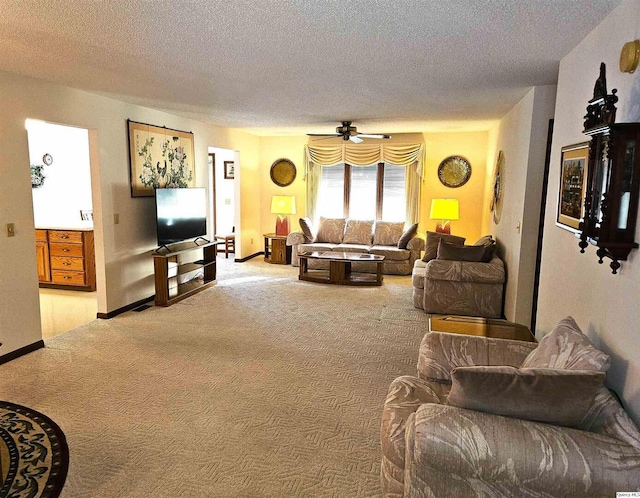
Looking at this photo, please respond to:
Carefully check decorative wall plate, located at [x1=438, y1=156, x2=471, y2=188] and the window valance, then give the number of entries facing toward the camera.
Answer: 2

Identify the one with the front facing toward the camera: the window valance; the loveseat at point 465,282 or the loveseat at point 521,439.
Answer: the window valance

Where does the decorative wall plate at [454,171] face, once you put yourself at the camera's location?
facing the viewer

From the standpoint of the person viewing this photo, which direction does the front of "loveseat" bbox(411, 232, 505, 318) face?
facing to the left of the viewer

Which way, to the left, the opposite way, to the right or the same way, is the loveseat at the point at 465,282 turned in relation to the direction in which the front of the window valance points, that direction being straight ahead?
to the right

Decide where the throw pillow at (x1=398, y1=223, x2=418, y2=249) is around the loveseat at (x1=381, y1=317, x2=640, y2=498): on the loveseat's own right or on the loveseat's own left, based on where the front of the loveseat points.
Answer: on the loveseat's own right

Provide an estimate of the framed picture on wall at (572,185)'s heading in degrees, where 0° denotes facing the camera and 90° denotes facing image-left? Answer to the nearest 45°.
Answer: approximately 45°

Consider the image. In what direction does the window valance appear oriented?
toward the camera

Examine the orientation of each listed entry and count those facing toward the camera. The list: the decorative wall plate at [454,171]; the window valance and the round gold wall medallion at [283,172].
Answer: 3

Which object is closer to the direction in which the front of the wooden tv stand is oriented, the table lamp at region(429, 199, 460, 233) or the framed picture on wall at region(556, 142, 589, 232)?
the framed picture on wall

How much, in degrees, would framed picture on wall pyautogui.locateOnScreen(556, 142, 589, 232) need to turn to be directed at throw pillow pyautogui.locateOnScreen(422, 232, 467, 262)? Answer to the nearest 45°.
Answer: approximately 90° to its right

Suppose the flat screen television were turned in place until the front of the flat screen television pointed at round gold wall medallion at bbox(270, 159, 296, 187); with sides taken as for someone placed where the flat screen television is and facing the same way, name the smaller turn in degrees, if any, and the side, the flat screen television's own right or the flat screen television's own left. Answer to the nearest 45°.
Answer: approximately 90° to the flat screen television's own left

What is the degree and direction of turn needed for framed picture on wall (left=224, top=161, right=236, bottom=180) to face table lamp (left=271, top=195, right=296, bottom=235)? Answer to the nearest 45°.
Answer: approximately 45° to its left

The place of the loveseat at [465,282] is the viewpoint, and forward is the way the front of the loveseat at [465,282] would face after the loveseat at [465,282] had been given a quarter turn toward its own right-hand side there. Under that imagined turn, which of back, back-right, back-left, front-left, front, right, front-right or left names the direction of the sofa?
front-left

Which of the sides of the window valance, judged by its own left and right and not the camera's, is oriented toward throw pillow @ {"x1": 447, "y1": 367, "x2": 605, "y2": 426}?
front

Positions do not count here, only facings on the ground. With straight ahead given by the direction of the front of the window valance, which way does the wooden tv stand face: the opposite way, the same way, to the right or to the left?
to the left

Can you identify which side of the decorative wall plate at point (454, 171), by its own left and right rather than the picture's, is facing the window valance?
right

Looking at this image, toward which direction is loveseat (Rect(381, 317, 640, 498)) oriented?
to the viewer's left

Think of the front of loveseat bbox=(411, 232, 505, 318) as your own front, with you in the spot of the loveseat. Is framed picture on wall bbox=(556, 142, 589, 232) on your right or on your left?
on your left

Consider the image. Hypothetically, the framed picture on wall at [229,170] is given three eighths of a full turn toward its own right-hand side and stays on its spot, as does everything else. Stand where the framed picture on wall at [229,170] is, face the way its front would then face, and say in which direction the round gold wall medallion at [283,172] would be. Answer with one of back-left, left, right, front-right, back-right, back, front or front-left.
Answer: back
